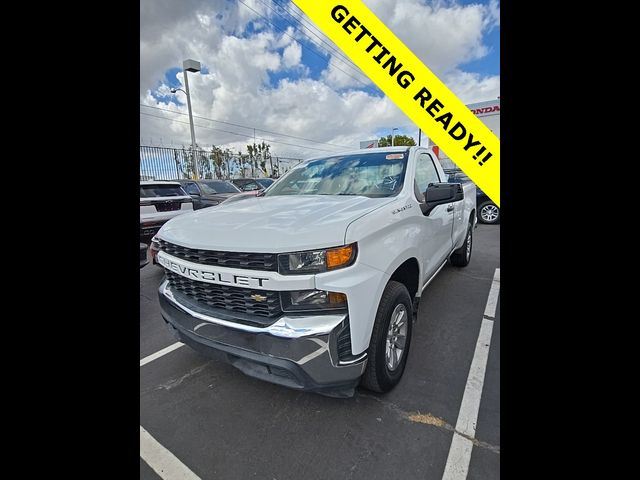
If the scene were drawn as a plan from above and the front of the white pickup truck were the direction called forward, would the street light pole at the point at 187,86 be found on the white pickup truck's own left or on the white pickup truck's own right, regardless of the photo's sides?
on the white pickup truck's own right

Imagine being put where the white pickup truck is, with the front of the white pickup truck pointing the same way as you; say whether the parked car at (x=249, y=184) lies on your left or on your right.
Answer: on your right

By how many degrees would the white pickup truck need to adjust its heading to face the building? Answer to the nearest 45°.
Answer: approximately 180°

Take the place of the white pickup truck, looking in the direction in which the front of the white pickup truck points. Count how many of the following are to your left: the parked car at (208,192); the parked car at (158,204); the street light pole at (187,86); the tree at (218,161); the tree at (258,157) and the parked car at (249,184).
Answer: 0

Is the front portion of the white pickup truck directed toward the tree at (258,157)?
no

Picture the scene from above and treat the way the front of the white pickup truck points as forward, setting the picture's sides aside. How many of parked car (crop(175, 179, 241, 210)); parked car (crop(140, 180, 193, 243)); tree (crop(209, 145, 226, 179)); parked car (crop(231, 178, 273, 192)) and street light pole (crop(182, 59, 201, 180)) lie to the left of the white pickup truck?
0

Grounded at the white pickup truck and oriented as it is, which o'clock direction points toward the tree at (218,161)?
The tree is roughly at 4 o'clock from the white pickup truck.

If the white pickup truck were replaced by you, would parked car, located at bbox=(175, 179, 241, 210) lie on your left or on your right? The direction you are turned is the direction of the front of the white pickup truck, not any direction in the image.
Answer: on your right

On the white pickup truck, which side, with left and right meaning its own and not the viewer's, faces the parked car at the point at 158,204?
right

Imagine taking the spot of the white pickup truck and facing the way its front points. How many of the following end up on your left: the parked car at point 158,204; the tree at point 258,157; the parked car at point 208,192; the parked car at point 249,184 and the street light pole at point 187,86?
0

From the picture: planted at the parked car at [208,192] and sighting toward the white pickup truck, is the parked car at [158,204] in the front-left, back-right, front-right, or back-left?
front-right

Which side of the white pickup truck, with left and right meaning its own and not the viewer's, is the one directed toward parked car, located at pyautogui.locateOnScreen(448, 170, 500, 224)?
back

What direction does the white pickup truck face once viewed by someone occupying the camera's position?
facing the viewer and to the left of the viewer
